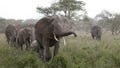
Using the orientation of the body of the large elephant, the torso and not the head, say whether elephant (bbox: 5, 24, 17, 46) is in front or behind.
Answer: behind

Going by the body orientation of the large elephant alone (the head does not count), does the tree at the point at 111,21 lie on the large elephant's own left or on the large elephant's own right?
on the large elephant's own left

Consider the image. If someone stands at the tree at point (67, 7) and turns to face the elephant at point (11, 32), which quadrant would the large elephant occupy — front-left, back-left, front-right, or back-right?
front-left

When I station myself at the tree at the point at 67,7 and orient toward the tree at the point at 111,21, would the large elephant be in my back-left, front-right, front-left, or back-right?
back-right

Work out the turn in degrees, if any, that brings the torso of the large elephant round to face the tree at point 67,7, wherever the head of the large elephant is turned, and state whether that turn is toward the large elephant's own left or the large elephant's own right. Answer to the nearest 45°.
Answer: approximately 135° to the large elephant's own left
